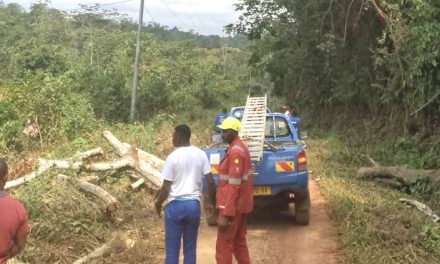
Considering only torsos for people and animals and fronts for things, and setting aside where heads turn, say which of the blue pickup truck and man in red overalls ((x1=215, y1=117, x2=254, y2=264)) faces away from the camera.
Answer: the blue pickup truck

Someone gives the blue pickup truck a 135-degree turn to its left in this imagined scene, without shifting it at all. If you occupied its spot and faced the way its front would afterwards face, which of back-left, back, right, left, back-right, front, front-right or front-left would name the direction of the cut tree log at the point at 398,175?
back

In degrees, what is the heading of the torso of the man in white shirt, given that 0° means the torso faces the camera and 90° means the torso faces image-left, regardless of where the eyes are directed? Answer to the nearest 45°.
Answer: approximately 180°

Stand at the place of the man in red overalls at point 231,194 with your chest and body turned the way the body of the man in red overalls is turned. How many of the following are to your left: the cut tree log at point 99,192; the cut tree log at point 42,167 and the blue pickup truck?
0

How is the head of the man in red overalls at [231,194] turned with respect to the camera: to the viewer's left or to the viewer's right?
to the viewer's left

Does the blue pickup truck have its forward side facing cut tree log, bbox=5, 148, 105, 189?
no

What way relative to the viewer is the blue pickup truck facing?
away from the camera

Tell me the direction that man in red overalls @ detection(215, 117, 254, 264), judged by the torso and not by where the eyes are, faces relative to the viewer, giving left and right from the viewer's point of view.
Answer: facing to the left of the viewer

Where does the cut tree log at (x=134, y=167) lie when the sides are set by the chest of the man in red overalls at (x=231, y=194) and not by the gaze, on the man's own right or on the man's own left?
on the man's own right

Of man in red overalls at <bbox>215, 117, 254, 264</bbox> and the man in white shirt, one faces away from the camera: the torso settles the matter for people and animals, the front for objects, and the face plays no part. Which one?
the man in white shirt

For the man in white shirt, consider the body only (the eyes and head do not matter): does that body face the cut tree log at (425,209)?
no

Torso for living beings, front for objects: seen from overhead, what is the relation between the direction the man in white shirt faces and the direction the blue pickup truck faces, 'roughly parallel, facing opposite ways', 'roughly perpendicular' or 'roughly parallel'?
roughly parallel

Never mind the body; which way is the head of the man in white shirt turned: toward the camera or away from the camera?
away from the camera

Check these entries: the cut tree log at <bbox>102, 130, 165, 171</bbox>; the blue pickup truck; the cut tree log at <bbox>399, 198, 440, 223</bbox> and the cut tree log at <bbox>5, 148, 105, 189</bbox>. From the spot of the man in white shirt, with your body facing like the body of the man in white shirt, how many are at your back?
0
